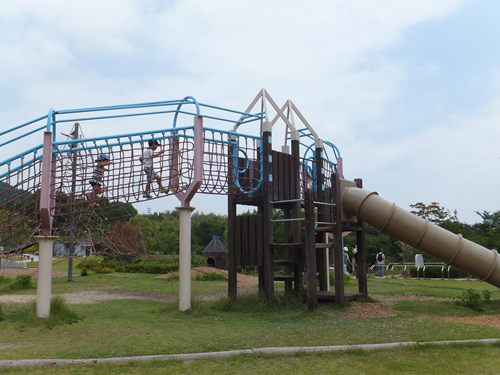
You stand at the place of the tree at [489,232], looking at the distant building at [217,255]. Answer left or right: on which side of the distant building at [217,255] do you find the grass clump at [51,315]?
left

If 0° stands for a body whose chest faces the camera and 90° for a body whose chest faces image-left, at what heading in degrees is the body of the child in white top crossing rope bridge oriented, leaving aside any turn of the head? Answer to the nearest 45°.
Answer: approximately 270°

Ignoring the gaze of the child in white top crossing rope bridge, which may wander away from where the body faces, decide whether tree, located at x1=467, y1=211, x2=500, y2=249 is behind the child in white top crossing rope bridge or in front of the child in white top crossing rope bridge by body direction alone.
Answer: in front

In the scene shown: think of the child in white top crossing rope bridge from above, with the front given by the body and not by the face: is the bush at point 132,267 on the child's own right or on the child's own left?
on the child's own left

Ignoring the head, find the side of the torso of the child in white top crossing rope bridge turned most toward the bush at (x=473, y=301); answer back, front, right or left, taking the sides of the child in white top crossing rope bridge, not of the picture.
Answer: front

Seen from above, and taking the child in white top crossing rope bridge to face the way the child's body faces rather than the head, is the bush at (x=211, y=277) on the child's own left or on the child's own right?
on the child's own left
